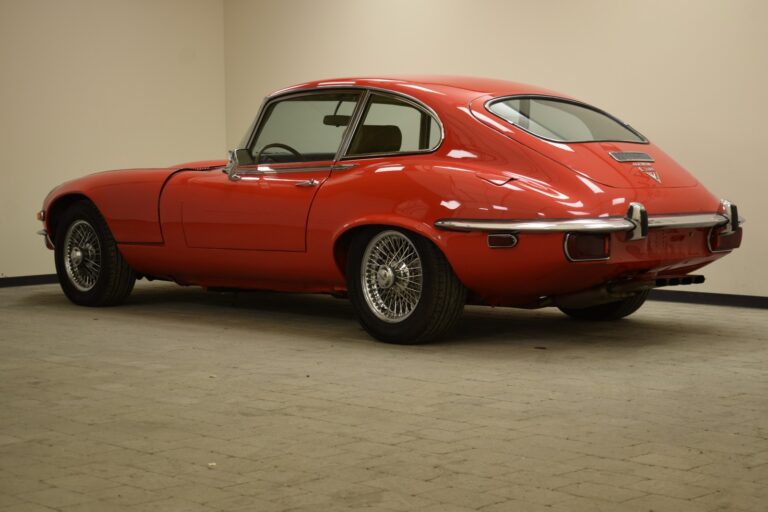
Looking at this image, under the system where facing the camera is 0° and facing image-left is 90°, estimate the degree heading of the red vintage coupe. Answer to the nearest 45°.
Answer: approximately 135°
